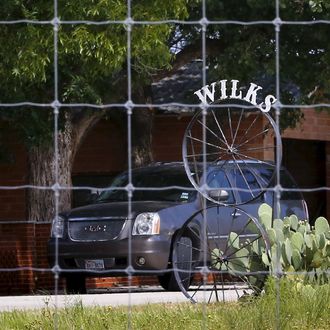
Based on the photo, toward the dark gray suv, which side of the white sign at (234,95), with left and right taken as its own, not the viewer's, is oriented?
back

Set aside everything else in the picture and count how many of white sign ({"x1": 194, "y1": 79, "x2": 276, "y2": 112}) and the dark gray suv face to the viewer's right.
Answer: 0

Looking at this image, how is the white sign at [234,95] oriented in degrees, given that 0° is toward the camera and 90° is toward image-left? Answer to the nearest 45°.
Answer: approximately 0°

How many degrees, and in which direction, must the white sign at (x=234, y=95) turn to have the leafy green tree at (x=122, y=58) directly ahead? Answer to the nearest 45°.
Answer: approximately 180°

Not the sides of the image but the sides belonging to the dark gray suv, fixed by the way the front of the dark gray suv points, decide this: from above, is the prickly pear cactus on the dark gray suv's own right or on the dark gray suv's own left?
on the dark gray suv's own left

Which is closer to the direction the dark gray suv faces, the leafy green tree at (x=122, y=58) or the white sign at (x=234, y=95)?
the white sign
